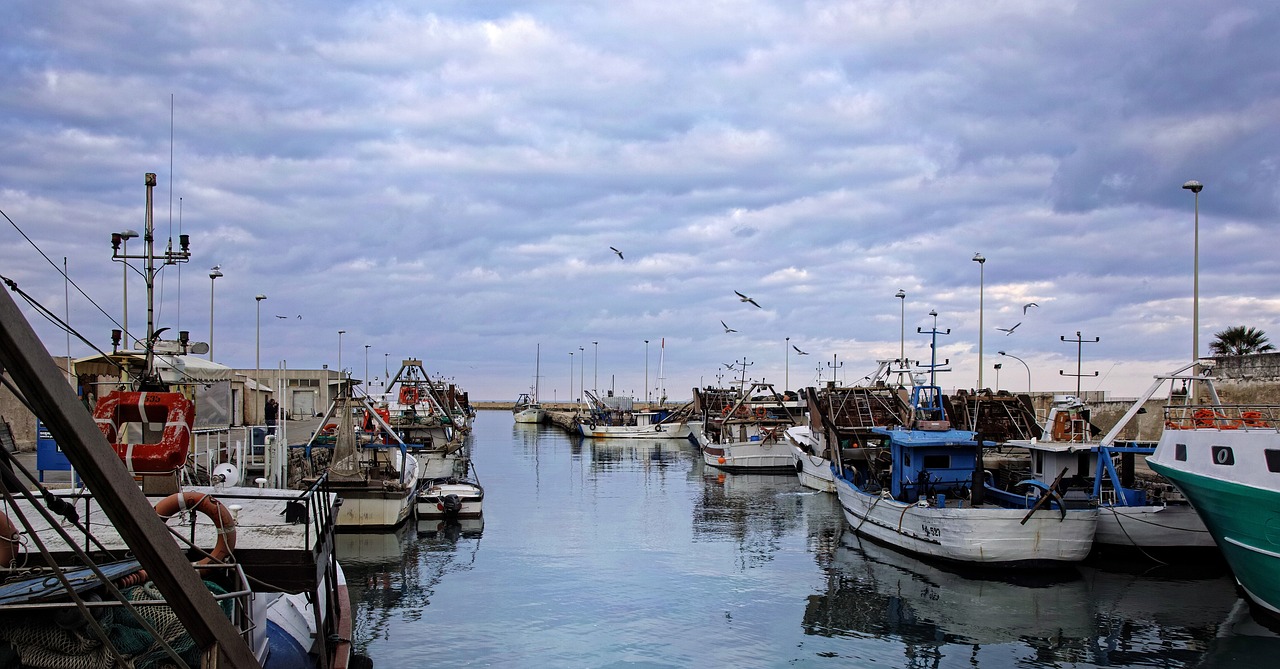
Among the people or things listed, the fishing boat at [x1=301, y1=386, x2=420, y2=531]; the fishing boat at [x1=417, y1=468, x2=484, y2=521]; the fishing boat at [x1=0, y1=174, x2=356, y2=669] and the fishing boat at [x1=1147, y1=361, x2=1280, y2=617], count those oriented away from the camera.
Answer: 3

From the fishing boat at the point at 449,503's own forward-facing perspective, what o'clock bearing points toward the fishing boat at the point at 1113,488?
the fishing boat at the point at 1113,488 is roughly at 4 o'clock from the fishing boat at the point at 449,503.

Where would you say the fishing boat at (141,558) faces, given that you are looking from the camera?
facing away from the viewer

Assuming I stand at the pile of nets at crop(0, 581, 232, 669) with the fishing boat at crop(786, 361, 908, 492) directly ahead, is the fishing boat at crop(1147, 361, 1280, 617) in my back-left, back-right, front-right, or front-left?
front-right

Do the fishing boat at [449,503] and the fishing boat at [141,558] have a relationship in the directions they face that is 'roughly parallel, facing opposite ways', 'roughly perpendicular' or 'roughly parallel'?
roughly parallel

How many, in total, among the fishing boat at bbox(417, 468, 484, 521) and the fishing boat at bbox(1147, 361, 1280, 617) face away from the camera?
1

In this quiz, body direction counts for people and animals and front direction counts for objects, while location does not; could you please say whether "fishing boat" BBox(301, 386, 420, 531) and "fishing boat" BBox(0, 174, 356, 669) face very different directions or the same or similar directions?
same or similar directions

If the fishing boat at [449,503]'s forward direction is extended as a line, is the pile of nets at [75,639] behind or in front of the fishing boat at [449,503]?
behind

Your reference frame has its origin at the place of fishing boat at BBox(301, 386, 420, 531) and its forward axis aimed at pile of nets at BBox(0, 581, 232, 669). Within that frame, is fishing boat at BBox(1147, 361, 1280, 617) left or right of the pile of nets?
left

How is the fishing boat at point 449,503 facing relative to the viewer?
away from the camera
